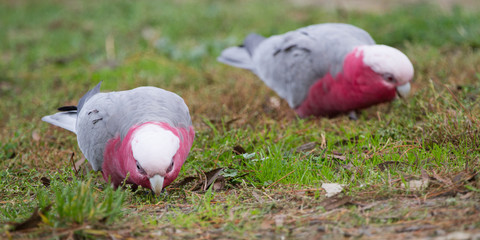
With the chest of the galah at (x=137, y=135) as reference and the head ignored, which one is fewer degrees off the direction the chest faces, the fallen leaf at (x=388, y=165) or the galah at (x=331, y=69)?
the fallen leaf

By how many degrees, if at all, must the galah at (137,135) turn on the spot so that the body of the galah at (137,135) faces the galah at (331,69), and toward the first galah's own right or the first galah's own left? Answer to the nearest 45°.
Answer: approximately 90° to the first galah's own left

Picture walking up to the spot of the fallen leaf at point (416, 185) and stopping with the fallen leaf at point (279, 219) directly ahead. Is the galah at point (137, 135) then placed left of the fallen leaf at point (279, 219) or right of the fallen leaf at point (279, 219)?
right

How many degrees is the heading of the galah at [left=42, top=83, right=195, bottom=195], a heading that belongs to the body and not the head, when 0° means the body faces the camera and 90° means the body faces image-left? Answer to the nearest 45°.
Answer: approximately 315°

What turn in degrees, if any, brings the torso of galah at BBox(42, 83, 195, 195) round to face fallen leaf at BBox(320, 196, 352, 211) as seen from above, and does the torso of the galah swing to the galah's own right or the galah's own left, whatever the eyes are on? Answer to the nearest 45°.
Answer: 0° — it already faces it

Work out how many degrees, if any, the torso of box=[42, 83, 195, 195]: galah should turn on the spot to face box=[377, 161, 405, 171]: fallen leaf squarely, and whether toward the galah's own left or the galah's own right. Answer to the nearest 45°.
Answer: approximately 45° to the galah's own left

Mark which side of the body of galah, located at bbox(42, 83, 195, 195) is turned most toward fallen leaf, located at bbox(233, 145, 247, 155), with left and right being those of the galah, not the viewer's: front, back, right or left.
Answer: left

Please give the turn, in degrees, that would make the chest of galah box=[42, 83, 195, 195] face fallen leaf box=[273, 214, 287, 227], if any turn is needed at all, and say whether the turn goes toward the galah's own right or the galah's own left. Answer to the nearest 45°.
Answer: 0° — it already faces it
